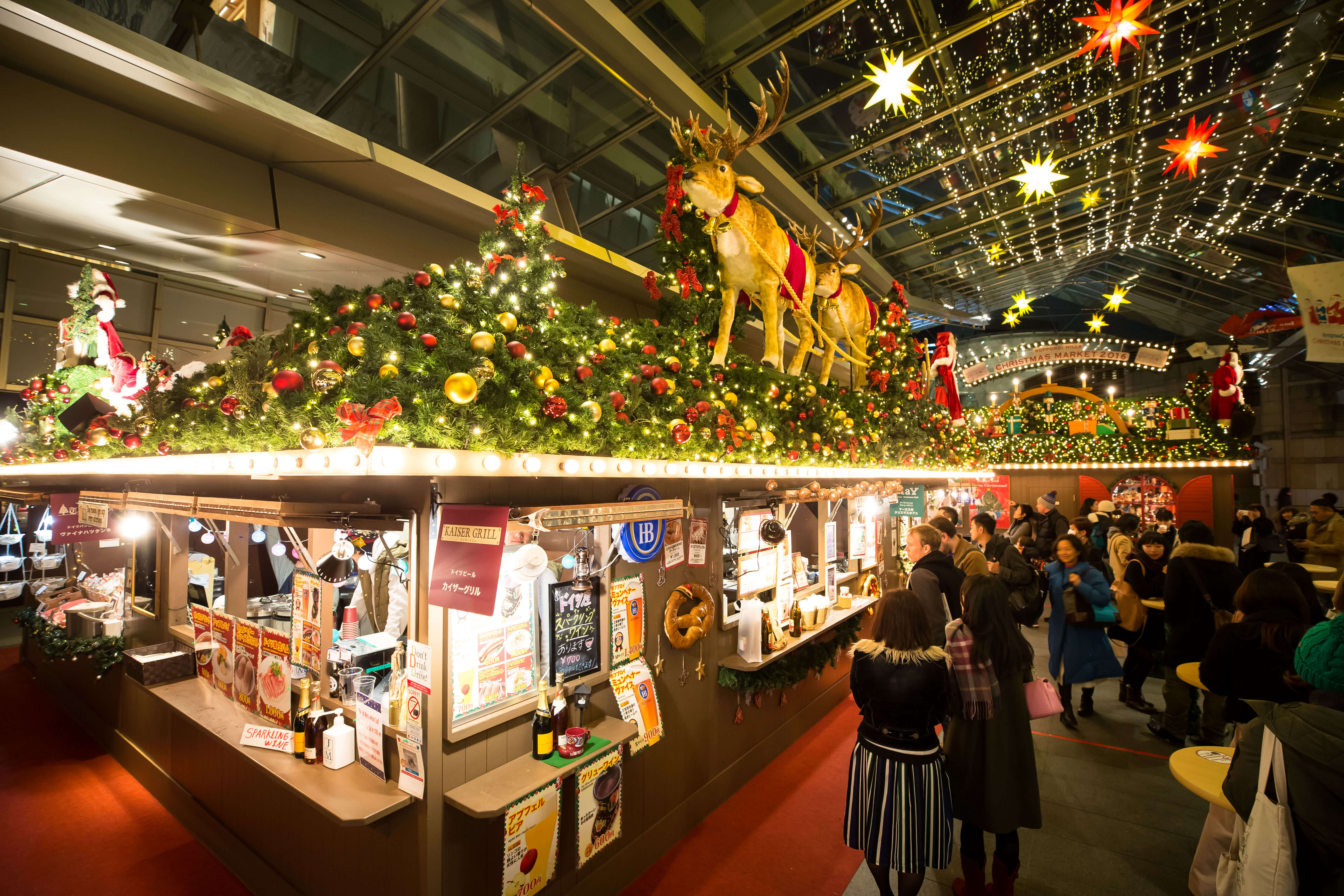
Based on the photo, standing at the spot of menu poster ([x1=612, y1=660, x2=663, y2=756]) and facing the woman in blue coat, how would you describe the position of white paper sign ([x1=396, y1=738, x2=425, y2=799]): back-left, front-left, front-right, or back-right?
back-right

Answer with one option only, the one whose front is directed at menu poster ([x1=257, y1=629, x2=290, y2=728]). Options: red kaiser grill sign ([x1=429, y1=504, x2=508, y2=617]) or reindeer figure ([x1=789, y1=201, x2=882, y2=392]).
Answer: the reindeer figure

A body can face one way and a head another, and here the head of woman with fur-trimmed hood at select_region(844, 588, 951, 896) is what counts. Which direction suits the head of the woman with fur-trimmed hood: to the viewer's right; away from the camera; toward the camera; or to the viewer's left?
away from the camera

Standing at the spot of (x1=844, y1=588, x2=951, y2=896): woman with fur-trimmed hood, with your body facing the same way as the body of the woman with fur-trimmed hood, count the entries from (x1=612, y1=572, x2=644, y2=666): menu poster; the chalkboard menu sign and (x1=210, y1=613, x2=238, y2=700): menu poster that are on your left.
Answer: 3

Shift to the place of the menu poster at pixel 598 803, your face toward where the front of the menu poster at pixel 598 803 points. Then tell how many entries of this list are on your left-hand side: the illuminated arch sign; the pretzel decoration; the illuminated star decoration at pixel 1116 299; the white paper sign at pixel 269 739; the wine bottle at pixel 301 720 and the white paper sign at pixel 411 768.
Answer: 3

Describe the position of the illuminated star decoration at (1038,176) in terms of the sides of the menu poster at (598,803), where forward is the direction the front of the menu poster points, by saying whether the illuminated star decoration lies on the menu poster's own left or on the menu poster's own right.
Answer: on the menu poster's own left

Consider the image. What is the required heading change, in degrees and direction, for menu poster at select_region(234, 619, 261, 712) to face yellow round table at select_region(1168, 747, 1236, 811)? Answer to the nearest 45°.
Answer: approximately 90° to its left

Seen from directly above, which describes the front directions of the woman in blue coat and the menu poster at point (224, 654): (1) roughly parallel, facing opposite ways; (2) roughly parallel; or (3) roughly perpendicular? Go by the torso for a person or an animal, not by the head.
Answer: roughly parallel
